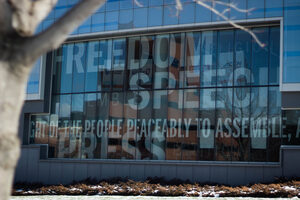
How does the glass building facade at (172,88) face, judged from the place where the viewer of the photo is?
facing the viewer

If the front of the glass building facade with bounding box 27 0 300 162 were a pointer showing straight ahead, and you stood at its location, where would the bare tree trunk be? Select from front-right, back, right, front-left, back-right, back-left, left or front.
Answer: front
